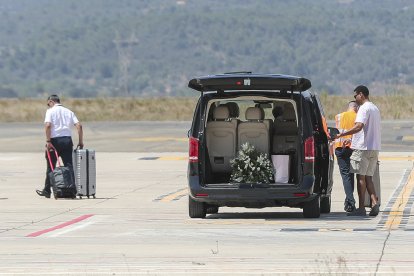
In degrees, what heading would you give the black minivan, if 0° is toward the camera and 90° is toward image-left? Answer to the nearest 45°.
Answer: approximately 180°

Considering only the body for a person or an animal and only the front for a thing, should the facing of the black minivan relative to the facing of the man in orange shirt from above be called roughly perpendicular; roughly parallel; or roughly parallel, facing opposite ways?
roughly perpendicular

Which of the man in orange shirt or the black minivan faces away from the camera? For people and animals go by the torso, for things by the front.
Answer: the black minivan

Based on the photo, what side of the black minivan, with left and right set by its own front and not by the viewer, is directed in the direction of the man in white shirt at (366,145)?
right
